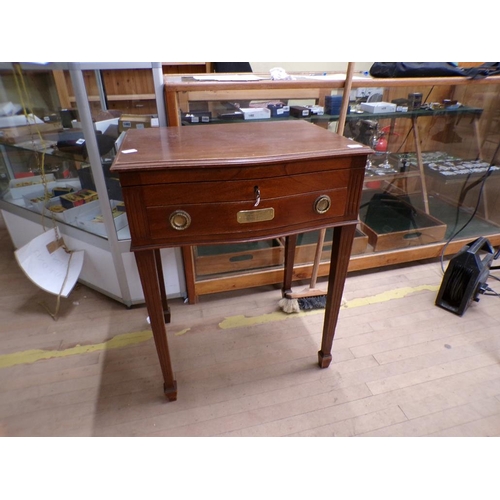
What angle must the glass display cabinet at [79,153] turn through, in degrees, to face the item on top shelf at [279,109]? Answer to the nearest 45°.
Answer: approximately 135° to its left

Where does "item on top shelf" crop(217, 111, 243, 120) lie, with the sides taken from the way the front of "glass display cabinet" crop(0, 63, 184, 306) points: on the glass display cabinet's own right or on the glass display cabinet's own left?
on the glass display cabinet's own left

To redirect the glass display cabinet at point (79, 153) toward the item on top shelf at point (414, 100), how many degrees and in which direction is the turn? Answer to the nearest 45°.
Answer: approximately 135° to its left

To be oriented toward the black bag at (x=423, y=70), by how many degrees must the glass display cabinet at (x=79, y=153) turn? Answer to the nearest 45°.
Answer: approximately 135° to its left

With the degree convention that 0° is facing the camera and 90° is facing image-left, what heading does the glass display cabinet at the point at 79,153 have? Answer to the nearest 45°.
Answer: approximately 45°

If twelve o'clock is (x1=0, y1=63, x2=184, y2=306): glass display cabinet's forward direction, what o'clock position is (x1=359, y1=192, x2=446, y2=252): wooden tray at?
The wooden tray is roughly at 8 o'clock from the glass display cabinet.

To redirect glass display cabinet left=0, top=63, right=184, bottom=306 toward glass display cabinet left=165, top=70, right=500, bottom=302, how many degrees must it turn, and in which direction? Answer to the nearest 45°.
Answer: approximately 135° to its left

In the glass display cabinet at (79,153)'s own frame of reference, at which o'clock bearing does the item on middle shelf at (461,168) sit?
The item on middle shelf is roughly at 8 o'clock from the glass display cabinet.

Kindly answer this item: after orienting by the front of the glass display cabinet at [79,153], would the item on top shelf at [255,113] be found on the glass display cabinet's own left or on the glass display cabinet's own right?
on the glass display cabinet's own left

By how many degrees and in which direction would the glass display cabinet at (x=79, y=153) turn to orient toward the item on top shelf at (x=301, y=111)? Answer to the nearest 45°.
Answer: approximately 135° to its left
